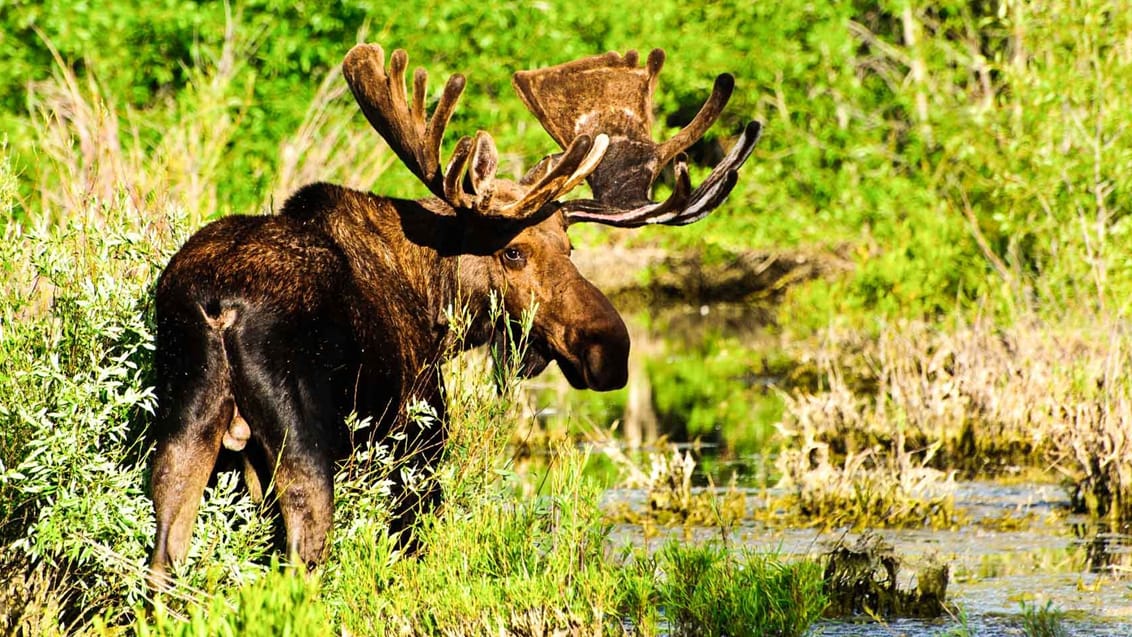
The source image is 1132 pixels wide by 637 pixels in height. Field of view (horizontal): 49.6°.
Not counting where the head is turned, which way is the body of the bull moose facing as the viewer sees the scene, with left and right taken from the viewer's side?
facing away from the viewer and to the right of the viewer

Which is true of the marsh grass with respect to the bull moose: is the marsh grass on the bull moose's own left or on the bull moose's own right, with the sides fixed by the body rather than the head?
on the bull moose's own right
